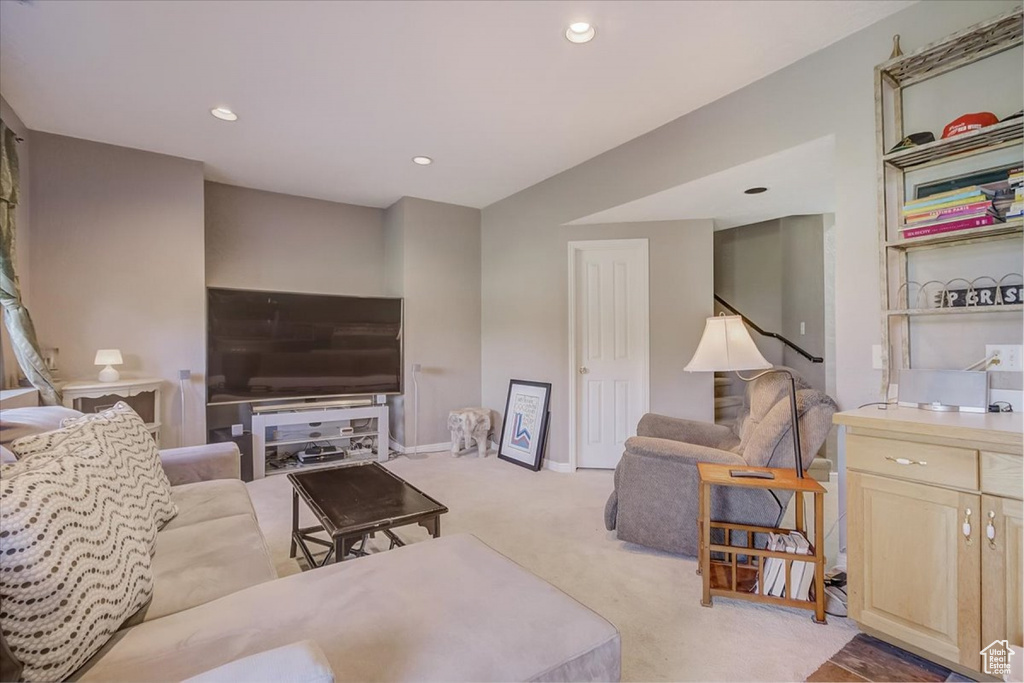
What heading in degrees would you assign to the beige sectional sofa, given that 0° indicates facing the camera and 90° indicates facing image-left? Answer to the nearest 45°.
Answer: approximately 270°

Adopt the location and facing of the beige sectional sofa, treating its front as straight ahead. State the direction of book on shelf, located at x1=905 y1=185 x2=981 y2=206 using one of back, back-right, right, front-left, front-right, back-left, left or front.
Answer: front

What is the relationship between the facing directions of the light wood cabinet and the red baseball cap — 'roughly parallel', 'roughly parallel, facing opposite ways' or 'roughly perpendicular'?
roughly parallel

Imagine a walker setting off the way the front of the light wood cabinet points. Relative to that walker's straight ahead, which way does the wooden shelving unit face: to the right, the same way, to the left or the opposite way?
the same way

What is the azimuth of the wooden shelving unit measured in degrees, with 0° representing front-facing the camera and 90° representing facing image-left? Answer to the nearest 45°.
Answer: approximately 45°

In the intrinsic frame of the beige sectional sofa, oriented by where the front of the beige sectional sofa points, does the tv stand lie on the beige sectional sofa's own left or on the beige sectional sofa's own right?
on the beige sectional sofa's own left

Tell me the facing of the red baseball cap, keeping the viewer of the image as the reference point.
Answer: facing the viewer and to the left of the viewer

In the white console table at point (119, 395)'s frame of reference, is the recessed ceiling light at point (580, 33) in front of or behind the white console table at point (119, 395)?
in front

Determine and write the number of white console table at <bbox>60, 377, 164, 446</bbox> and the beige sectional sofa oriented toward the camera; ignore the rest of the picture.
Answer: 1

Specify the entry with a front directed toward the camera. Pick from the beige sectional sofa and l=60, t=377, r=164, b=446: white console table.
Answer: the white console table

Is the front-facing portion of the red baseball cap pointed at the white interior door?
no

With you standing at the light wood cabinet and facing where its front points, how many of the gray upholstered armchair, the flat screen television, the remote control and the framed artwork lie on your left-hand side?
0

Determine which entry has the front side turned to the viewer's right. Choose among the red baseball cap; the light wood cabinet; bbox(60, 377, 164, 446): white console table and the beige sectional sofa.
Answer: the beige sectional sofa

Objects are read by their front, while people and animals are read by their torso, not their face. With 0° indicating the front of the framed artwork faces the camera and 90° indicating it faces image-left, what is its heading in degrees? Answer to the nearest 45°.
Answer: approximately 45°

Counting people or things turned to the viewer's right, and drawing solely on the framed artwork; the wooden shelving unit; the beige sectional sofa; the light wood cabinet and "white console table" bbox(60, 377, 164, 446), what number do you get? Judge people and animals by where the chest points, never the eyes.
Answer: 1

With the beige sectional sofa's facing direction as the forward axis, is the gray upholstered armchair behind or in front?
in front

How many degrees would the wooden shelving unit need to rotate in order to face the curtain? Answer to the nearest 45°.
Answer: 0° — it already faces it

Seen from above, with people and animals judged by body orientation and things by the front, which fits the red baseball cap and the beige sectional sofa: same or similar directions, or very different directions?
very different directions

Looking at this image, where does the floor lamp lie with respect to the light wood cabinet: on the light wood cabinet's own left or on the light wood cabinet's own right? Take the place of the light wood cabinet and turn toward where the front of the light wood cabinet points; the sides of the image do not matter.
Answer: on the light wood cabinet's own right

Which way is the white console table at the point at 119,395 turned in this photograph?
toward the camera

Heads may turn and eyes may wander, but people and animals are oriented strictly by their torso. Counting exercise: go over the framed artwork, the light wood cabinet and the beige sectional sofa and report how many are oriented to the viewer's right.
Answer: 1
